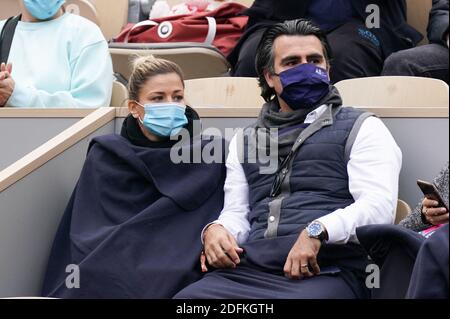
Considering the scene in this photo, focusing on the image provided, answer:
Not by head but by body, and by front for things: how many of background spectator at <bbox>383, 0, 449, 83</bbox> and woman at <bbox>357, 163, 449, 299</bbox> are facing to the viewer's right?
0

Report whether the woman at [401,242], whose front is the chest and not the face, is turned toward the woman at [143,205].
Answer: no

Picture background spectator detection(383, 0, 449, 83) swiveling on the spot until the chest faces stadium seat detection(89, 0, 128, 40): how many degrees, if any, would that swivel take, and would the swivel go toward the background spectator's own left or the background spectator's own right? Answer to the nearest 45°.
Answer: approximately 90° to the background spectator's own right

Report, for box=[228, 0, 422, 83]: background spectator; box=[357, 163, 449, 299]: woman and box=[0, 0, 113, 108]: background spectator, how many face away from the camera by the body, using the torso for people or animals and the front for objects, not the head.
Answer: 0

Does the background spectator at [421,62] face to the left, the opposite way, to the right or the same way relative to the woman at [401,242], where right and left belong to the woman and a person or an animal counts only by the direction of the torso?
the same way

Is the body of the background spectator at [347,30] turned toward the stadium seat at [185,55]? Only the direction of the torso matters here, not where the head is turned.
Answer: no

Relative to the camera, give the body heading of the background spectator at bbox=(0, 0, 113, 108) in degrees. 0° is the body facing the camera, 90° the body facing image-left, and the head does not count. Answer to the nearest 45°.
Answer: approximately 45°

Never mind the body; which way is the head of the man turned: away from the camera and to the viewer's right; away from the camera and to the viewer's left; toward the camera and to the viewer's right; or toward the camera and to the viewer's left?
toward the camera and to the viewer's right

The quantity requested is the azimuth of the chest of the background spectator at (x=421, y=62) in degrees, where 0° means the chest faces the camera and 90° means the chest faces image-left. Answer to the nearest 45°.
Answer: approximately 45°

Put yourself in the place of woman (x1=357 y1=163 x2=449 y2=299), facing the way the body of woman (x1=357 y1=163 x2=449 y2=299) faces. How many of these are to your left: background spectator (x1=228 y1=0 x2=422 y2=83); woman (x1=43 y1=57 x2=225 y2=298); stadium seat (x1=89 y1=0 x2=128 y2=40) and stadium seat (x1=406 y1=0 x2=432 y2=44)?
0

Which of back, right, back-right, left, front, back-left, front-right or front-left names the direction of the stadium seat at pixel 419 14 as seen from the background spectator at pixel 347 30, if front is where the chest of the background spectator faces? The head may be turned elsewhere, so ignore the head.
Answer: back-left

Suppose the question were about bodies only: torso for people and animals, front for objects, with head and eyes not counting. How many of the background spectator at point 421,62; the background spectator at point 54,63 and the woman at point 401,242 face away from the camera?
0

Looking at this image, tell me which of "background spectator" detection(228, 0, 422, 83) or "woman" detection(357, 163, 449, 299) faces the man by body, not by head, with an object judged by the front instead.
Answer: the background spectator

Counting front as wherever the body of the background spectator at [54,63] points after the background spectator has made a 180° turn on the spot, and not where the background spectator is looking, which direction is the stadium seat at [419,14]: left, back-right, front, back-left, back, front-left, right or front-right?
front-right

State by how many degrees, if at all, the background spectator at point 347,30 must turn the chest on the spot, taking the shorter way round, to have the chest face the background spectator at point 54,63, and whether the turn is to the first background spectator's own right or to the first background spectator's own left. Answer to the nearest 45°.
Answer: approximately 90° to the first background spectator's own right

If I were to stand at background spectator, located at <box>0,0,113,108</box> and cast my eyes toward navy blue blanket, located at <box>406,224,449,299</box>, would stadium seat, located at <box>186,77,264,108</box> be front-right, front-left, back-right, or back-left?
front-left

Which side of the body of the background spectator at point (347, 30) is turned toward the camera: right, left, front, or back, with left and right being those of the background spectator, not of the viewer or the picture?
front

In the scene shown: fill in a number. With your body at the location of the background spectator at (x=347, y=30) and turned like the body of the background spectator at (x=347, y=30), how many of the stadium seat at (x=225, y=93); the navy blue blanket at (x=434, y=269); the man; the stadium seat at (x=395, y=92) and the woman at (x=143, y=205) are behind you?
0

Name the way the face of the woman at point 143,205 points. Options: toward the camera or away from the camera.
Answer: toward the camera

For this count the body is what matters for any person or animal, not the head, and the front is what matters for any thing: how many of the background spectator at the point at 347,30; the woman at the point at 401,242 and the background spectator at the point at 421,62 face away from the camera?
0
